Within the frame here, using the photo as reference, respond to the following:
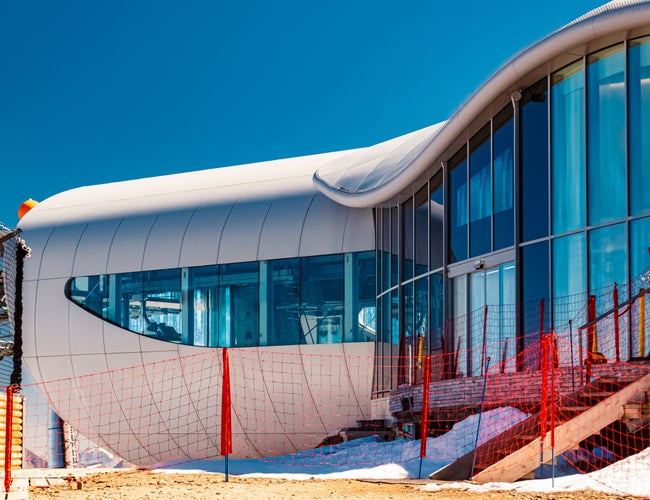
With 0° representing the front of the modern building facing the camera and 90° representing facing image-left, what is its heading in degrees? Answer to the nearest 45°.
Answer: approximately 45°
